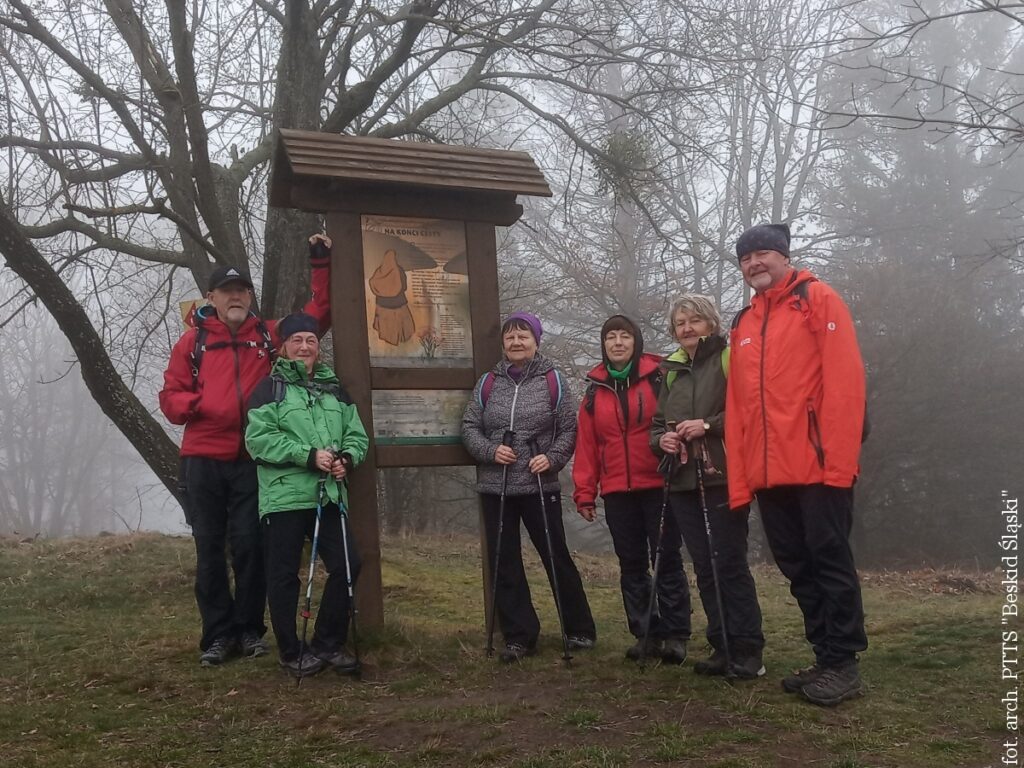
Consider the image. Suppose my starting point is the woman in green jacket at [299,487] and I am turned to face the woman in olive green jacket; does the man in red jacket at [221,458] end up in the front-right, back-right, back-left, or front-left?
back-left

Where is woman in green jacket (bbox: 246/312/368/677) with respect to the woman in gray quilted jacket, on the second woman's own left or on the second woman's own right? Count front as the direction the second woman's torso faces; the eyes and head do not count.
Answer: on the second woman's own right

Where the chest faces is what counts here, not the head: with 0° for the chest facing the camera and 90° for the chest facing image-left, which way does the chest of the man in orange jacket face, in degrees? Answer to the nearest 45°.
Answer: approximately 45°

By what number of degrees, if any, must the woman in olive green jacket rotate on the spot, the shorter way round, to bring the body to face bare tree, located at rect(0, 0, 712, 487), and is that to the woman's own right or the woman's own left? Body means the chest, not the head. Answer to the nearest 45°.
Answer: approximately 90° to the woman's own right

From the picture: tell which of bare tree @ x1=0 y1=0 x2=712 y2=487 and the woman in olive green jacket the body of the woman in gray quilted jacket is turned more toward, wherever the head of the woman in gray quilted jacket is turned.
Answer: the woman in olive green jacket

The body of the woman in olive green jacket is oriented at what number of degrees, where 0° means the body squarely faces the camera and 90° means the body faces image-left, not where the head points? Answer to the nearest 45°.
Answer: approximately 45°

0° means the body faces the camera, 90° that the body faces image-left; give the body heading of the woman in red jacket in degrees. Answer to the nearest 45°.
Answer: approximately 0°

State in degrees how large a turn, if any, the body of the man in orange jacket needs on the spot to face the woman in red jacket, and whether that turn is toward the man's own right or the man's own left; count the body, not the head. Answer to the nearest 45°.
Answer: approximately 90° to the man's own right

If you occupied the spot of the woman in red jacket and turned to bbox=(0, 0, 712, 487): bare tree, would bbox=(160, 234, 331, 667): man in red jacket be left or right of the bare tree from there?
left
